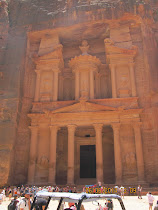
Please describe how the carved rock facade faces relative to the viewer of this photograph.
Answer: facing the viewer

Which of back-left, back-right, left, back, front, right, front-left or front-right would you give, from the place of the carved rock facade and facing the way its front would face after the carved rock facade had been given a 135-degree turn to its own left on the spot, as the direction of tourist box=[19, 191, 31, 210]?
back-right
